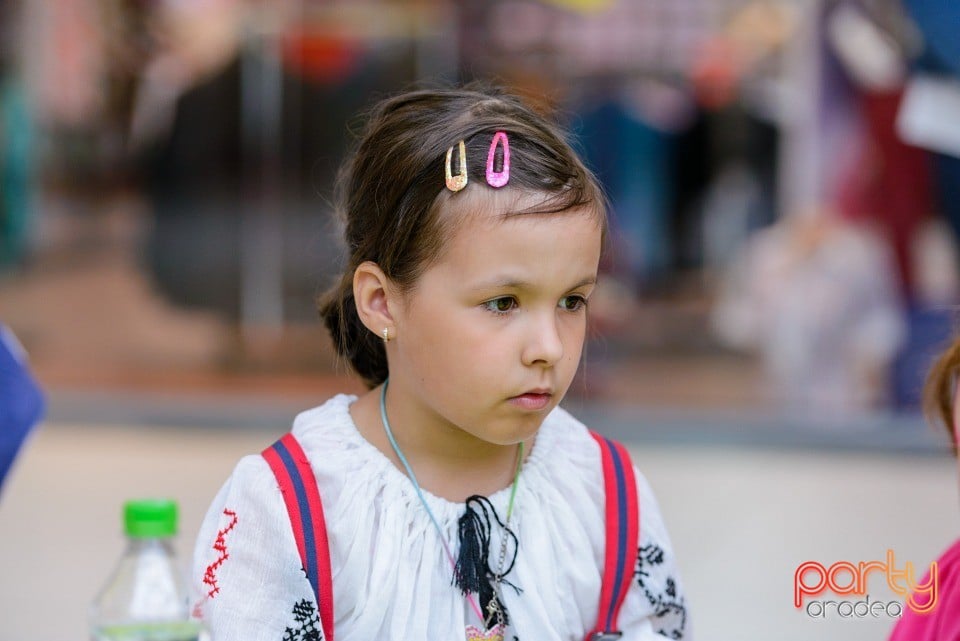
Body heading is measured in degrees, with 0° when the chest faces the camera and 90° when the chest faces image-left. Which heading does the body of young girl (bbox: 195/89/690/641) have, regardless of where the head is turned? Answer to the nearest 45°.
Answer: approximately 315°

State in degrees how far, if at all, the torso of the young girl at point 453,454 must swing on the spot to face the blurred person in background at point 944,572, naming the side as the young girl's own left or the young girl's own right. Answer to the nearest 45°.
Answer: approximately 45° to the young girl's own left

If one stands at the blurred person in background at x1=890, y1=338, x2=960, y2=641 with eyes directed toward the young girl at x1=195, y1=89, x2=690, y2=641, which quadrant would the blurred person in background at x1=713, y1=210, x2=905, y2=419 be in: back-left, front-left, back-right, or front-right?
back-right
